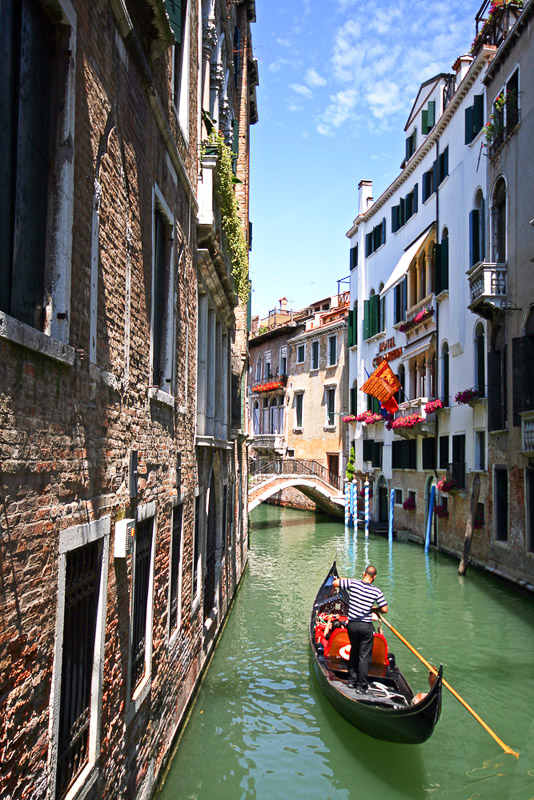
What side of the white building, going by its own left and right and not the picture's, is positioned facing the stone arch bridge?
right

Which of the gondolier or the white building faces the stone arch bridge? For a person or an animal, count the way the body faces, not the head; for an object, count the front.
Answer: the gondolier

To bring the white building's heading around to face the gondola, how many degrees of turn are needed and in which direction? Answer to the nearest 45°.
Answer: approximately 45° to its left

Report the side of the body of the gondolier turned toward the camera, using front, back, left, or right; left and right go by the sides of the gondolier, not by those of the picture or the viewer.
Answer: back

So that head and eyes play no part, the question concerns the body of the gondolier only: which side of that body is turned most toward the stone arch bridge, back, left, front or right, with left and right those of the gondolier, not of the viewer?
front

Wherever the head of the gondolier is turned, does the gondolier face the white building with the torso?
yes

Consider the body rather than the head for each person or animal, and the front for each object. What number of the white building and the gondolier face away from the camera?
1

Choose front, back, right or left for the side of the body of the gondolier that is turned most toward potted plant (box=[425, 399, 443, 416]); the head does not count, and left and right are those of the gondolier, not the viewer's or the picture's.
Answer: front

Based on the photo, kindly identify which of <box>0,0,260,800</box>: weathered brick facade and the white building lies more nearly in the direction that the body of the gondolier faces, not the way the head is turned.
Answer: the white building

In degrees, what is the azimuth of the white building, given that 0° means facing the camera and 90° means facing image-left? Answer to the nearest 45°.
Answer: approximately 45°
